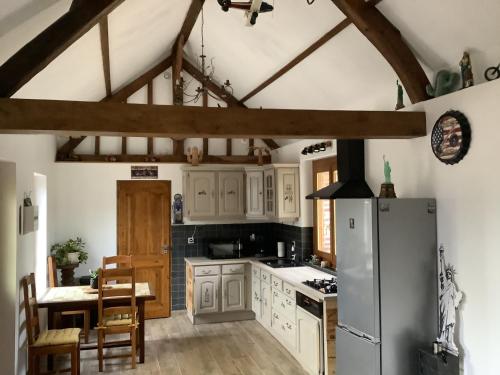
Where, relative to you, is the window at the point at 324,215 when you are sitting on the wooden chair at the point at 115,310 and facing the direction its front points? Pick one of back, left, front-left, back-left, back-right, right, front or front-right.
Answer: right

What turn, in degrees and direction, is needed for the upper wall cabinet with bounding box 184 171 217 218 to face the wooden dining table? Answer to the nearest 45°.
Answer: approximately 45° to its right

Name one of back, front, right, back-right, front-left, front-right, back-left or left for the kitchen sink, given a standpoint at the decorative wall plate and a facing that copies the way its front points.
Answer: right

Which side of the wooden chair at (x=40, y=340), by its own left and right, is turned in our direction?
right

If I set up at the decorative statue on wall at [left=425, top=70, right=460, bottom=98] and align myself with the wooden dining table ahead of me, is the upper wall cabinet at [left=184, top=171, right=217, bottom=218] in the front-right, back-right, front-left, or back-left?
front-right

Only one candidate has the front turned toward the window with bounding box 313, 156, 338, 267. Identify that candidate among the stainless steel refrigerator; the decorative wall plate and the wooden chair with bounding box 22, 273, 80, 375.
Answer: the wooden chair

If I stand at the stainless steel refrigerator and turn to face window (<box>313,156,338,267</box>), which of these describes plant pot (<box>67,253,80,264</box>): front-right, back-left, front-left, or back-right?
front-left

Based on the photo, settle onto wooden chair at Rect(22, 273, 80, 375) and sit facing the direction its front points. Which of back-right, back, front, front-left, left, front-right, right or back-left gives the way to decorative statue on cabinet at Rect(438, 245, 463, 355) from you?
front-right

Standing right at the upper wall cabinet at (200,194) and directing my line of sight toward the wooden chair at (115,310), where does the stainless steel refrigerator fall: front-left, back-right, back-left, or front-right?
front-left

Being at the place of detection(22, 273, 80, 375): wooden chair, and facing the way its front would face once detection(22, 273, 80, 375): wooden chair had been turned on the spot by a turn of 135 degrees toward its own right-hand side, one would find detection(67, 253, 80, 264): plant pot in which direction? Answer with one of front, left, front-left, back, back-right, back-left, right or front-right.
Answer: back-right

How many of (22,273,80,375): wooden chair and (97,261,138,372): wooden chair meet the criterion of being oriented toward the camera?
0

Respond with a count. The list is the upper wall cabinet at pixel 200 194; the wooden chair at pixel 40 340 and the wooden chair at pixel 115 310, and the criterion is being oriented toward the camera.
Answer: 1

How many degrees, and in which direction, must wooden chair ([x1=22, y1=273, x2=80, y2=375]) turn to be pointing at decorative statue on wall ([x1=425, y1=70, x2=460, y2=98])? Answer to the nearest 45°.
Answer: approximately 45° to its right

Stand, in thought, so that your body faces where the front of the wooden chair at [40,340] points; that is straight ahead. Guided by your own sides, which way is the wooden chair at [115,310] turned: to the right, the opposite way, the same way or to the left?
to the left

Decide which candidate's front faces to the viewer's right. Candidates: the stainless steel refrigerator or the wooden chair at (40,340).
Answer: the wooden chair

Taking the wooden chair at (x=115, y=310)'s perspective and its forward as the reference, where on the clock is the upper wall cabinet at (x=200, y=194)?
The upper wall cabinet is roughly at 1 o'clock from the wooden chair.

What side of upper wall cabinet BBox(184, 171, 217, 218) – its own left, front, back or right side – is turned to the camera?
front

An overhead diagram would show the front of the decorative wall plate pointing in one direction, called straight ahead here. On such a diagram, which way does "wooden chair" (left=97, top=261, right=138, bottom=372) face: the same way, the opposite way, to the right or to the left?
to the right
